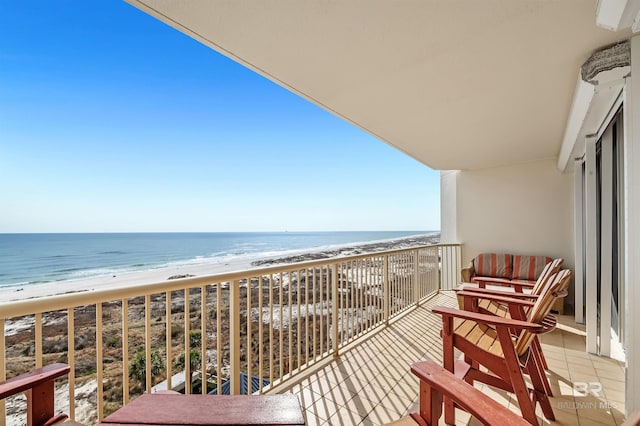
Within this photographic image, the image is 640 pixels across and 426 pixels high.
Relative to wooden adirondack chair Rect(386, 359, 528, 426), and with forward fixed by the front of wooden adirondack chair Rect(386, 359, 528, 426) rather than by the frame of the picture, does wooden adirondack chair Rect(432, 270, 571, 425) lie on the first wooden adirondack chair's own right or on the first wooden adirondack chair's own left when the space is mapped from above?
on the first wooden adirondack chair's own right

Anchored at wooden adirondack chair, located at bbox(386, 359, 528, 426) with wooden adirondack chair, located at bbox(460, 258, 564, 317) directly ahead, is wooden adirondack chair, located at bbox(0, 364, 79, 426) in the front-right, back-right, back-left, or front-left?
back-left

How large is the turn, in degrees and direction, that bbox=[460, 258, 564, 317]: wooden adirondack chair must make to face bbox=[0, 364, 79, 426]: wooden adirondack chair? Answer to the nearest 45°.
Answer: approximately 45° to its left

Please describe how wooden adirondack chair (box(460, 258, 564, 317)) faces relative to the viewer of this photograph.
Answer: facing to the left of the viewer

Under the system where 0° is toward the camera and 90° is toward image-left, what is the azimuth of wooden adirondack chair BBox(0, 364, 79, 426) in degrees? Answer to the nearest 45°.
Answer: approximately 225°

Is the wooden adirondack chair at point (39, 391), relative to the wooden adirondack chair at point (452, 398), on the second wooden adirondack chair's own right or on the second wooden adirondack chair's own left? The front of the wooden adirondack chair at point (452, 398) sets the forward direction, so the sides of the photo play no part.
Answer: on the second wooden adirondack chair's own left

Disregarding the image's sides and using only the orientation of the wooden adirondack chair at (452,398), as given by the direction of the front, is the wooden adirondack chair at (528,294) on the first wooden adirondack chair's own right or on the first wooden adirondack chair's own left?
on the first wooden adirondack chair's own right

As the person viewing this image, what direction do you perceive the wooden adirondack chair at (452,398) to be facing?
facing away from the viewer and to the left of the viewer
